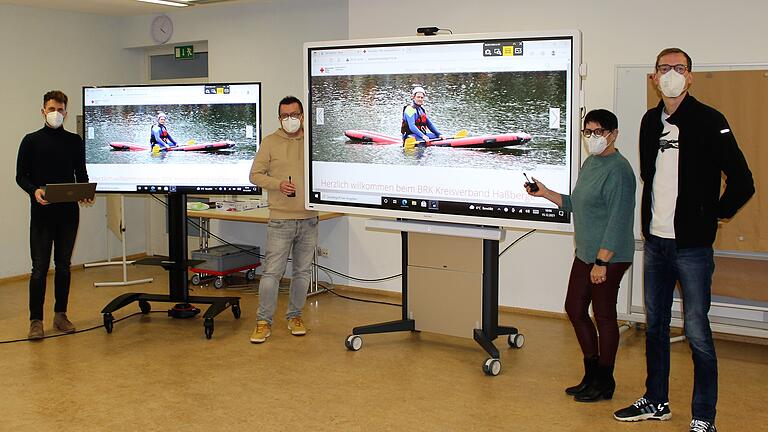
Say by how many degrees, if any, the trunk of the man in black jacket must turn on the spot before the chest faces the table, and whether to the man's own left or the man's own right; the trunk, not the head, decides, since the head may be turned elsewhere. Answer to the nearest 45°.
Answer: approximately 90° to the man's own right

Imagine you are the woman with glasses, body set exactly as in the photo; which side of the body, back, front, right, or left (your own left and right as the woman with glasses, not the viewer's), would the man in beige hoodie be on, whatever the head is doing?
right

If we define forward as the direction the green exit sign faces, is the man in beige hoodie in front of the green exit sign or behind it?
in front

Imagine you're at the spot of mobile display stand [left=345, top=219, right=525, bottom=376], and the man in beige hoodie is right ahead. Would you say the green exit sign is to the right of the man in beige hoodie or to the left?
right

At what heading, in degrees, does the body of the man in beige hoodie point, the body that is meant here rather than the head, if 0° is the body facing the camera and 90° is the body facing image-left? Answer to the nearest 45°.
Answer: approximately 0°

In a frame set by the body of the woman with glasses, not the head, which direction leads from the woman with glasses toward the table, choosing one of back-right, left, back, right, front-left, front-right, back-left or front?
right

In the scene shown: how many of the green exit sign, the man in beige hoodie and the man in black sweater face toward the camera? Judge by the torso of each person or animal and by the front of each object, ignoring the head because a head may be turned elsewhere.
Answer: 3

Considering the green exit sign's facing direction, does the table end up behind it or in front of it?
in front

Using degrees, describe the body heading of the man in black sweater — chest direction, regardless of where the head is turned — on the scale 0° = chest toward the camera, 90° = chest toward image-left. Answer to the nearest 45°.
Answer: approximately 0°

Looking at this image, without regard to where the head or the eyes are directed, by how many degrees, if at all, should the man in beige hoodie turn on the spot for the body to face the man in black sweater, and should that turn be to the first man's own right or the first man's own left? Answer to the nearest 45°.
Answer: approximately 90° to the first man's own right

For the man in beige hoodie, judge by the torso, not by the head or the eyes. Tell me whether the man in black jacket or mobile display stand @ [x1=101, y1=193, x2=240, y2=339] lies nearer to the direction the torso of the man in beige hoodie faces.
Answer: the man in black jacket

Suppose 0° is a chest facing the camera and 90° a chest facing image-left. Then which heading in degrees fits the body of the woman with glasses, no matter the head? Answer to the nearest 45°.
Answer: approximately 45°
